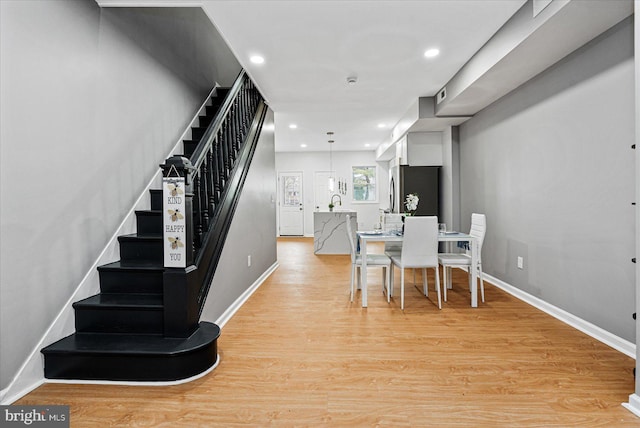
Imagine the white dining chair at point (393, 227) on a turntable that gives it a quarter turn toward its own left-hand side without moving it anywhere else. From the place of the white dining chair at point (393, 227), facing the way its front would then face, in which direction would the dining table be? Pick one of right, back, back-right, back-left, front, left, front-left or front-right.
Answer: right

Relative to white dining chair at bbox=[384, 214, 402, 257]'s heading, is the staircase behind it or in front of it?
in front

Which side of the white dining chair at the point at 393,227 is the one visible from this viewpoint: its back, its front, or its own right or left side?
front

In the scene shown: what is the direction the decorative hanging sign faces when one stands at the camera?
facing the viewer

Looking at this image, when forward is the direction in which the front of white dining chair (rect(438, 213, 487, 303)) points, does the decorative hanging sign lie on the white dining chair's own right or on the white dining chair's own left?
on the white dining chair's own left

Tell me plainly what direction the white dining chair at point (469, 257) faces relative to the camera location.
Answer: facing to the left of the viewer
